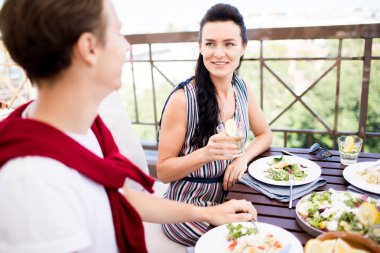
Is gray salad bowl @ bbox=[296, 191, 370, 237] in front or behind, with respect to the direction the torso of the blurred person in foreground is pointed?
in front

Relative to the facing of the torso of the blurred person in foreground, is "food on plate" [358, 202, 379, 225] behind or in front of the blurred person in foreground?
in front

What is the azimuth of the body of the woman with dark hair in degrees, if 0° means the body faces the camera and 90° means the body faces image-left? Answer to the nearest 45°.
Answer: approximately 315°

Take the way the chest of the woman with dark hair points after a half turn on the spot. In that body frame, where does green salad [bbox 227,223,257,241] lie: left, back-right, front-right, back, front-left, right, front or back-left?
back-left

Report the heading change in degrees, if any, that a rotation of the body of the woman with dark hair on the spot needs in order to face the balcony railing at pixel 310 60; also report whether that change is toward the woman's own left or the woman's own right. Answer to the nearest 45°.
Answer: approximately 90° to the woman's own left

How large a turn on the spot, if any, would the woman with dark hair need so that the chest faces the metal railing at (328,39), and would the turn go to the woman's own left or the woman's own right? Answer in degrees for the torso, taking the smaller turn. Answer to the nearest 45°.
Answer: approximately 90° to the woman's own left

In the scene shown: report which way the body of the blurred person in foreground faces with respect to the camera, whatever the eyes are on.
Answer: to the viewer's right

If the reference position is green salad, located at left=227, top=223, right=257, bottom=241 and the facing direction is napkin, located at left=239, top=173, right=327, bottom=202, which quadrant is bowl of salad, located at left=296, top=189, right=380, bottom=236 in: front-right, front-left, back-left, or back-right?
front-right

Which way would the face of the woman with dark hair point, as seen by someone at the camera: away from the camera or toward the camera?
toward the camera

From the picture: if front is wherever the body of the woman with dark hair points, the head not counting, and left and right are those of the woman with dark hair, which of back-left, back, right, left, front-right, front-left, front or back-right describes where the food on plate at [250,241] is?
front-right

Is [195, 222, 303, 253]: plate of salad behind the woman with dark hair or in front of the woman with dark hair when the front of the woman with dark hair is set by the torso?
in front

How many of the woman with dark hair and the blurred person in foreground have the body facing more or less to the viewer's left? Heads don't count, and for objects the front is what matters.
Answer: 0

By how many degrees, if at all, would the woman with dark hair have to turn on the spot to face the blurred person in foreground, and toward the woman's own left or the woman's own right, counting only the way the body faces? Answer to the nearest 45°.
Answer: approximately 45° to the woman's own right
